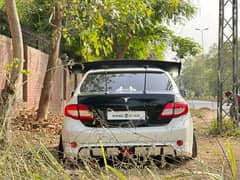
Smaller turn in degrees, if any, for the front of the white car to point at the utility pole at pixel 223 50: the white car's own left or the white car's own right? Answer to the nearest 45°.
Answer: approximately 45° to the white car's own right

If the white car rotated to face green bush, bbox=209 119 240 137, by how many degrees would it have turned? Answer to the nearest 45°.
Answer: approximately 45° to its right

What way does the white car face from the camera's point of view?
away from the camera
